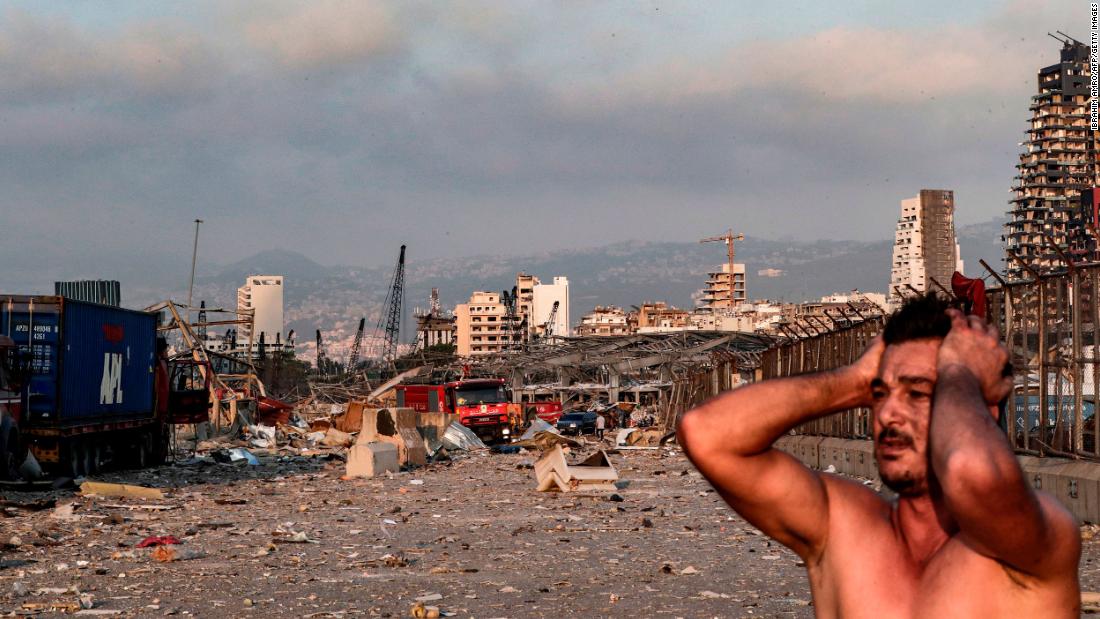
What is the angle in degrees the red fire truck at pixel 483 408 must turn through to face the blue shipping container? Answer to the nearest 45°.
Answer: approximately 45° to its right

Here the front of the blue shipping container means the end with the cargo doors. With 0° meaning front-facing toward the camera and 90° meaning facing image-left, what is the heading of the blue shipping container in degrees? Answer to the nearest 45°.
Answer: approximately 45°

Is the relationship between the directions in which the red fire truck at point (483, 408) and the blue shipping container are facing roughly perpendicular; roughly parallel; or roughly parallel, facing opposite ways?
roughly perpendicular

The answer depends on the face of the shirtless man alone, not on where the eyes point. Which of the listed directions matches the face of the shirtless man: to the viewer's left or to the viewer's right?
to the viewer's left

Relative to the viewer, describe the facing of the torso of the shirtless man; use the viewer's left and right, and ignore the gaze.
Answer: facing the viewer and to the left of the viewer

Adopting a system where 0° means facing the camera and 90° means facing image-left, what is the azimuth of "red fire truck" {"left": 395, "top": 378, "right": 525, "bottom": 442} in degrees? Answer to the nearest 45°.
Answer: approximately 315°

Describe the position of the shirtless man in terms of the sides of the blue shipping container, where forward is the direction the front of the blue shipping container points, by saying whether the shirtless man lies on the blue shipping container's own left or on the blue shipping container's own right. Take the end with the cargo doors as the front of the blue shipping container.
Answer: on the blue shipping container's own left

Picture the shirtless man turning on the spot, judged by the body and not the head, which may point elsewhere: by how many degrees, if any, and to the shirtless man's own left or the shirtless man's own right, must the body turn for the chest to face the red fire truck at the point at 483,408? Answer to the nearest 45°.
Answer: approximately 135° to the shirtless man's own right

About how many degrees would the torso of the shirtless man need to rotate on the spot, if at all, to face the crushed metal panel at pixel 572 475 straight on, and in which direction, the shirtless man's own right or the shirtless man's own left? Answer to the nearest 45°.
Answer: approximately 135° to the shirtless man's own right

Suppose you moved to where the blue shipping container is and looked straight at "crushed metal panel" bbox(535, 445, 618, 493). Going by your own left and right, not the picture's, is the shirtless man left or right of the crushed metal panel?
right
